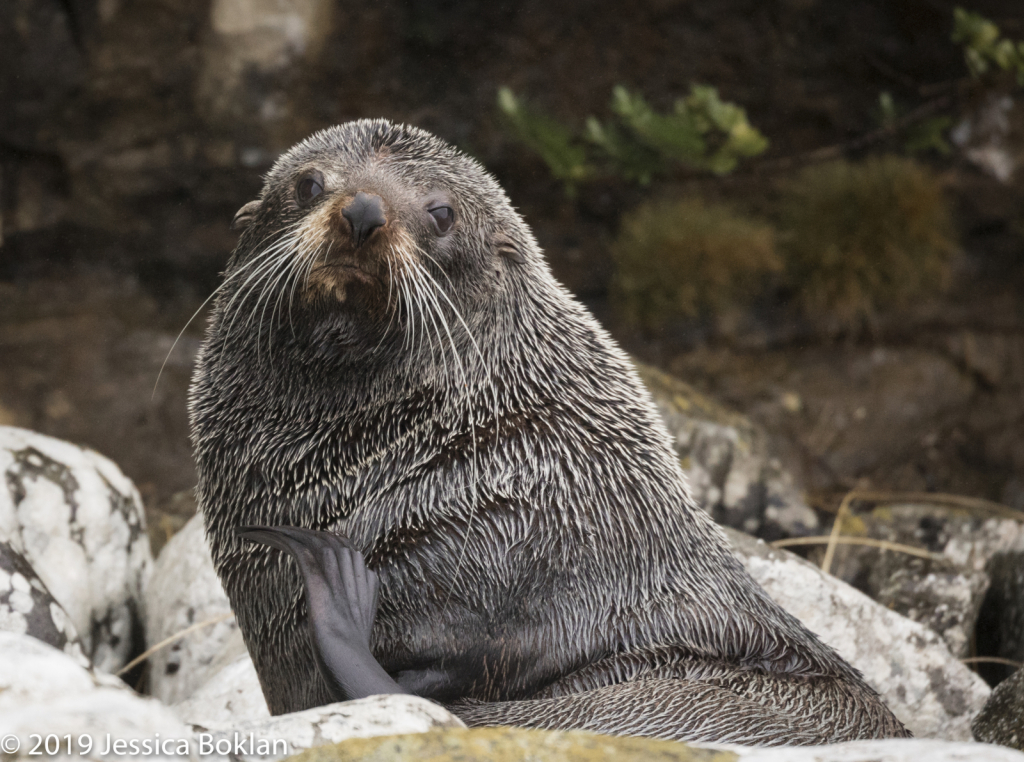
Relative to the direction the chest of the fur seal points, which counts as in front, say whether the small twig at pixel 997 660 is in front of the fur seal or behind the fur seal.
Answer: behind

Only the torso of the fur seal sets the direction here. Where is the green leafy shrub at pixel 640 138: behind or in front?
behind

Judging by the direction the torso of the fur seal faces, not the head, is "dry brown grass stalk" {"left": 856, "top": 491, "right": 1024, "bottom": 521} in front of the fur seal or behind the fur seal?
behind

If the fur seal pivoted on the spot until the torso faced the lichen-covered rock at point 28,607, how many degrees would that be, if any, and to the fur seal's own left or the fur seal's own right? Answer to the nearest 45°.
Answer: approximately 45° to the fur seal's own right

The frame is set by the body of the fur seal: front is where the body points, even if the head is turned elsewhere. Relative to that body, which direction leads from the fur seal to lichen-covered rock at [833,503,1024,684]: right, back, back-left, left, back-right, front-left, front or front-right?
back

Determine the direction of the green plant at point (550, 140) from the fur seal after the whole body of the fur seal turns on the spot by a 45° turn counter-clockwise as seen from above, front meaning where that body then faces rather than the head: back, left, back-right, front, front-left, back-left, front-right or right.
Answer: back

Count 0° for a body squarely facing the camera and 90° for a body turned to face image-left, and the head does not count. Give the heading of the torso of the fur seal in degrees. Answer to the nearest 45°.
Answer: approximately 45°

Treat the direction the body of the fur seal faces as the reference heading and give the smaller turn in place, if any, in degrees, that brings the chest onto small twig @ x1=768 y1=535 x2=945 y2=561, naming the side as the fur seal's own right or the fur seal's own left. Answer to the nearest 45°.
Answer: approximately 180°
